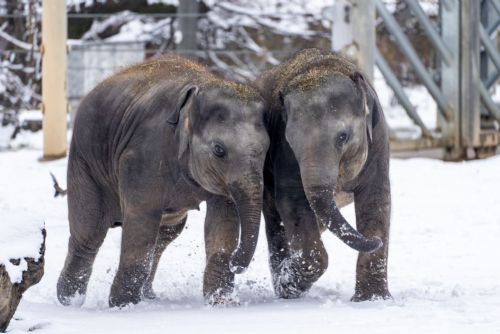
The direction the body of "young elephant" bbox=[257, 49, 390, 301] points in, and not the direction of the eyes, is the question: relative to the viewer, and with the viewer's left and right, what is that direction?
facing the viewer

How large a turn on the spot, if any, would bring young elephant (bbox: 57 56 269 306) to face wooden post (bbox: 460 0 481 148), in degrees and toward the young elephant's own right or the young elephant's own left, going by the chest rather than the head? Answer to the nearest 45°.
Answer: approximately 90° to the young elephant's own left

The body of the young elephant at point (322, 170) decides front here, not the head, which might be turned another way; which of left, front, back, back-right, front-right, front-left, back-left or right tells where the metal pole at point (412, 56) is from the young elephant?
back

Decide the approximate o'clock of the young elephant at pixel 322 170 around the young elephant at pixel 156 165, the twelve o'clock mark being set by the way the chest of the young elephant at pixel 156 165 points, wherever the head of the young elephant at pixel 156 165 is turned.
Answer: the young elephant at pixel 322 170 is roughly at 11 o'clock from the young elephant at pixel 156 165.

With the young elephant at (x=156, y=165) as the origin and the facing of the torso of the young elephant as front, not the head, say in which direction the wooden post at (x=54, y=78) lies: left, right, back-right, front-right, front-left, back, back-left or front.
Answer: back-left

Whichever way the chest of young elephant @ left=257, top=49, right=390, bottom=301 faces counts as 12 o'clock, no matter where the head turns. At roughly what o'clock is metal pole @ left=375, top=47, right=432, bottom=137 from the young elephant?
The metal pole is roughly at 6 o'clock from the young elephant.

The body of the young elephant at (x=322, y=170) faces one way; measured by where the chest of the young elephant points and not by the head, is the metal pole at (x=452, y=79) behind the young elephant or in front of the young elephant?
behind

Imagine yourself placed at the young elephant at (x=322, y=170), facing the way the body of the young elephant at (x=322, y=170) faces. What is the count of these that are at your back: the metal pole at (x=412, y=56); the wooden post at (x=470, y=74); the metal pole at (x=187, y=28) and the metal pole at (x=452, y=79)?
4

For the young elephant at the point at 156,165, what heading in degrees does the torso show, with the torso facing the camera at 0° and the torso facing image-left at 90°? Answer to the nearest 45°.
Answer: approximately 315°

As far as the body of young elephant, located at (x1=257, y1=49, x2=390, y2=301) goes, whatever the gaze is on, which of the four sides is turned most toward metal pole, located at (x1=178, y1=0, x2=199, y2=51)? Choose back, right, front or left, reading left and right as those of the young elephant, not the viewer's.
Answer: back

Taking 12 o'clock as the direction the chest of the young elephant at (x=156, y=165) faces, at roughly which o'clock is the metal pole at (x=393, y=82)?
The metal pole is roughly at 8 o'clock from the young elephant.

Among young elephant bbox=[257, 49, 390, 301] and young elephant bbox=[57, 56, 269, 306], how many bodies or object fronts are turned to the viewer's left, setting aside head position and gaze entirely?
0
